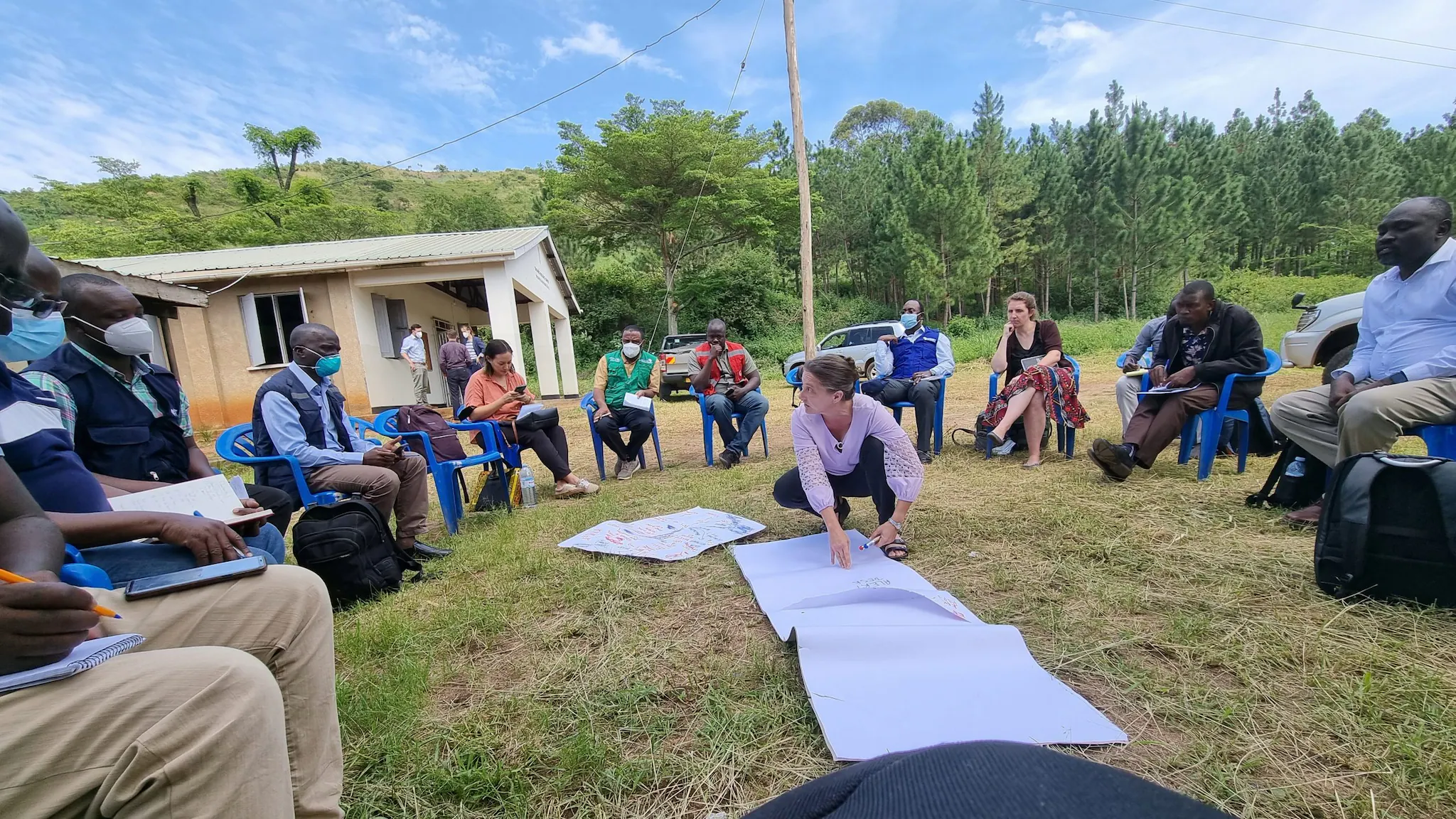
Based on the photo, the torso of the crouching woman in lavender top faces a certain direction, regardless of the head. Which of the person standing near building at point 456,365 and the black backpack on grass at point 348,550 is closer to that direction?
the black backpack on grass

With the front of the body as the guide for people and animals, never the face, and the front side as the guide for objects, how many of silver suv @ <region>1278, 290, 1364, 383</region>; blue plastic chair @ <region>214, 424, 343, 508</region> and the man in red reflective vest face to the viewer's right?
1

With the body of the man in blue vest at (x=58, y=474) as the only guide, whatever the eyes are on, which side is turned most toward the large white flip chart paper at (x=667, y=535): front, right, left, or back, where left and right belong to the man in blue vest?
front

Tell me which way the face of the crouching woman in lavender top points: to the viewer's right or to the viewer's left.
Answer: to the viewer's left

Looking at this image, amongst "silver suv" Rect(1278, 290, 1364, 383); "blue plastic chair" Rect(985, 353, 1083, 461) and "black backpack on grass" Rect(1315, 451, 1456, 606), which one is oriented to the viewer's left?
the silver suv

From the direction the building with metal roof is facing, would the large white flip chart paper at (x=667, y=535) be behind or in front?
in front

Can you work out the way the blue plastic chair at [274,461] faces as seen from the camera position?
facing to the right of the viewer

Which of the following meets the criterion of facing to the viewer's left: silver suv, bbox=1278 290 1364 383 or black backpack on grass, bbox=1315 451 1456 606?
the silver suv

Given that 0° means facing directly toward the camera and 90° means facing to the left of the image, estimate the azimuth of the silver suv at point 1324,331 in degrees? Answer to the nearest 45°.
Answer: approximately 90°

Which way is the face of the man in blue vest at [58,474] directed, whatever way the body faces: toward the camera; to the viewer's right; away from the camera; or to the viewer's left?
to the viewer's right

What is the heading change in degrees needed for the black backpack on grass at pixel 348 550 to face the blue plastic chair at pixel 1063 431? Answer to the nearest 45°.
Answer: approximately 135° to its left
